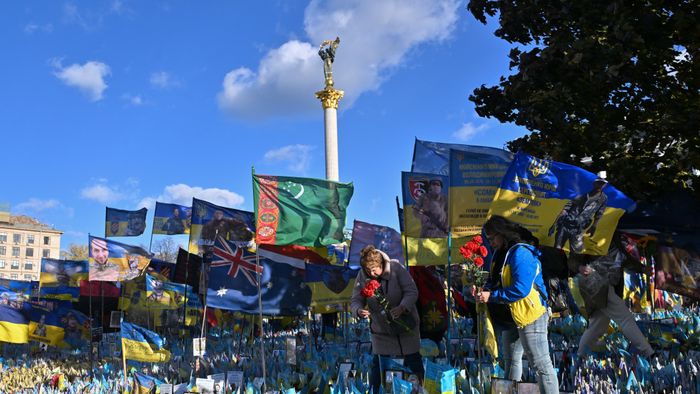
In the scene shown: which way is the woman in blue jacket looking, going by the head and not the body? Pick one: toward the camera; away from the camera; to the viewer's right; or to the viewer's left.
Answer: to the viewer's left

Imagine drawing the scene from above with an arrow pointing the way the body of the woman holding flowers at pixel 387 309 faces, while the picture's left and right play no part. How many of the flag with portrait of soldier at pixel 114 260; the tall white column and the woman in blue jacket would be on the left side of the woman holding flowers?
1

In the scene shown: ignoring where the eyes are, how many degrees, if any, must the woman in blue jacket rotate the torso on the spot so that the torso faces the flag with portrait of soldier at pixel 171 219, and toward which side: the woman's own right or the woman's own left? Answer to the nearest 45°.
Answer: approximately 45° to the woman's own right

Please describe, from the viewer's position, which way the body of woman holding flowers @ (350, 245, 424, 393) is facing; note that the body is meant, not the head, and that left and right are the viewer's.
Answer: facing the viewer and to the left of the viewer

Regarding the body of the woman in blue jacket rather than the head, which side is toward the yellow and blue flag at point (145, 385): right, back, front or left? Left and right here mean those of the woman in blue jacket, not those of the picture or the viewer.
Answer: front

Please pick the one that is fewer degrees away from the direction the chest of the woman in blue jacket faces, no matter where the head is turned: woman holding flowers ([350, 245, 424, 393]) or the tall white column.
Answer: the woman holding flowers

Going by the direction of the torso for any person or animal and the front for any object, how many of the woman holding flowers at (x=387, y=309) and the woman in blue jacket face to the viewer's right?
0

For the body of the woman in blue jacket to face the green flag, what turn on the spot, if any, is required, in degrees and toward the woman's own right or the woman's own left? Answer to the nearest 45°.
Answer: approximately 45° to the woman's own right

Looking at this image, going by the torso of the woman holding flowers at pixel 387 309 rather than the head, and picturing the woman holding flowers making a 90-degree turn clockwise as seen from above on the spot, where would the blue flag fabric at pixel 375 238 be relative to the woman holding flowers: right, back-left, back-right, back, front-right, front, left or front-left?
front-right

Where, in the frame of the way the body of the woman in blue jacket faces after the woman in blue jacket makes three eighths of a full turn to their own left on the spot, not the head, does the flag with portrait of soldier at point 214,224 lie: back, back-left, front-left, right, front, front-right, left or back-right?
back

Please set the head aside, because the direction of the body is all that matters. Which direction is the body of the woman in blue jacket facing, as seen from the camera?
to the viewer's left

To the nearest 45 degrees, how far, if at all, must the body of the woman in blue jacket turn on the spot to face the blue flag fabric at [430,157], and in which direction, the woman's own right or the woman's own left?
approximately 90° to the woman's own right

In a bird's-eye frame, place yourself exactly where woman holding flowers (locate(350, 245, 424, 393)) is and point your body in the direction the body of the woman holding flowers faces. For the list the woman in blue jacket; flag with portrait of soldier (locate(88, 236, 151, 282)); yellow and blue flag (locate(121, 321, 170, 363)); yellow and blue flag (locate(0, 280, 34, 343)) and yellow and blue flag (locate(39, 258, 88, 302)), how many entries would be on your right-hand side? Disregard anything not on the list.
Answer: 4

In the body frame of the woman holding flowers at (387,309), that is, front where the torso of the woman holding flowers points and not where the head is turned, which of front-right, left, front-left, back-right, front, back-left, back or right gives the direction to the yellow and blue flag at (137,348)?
right

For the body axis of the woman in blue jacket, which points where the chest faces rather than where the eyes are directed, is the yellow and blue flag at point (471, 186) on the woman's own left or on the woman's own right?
on the woman's own right

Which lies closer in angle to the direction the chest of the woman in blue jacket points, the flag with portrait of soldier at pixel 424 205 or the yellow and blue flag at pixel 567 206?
the flag with portrait of soldier

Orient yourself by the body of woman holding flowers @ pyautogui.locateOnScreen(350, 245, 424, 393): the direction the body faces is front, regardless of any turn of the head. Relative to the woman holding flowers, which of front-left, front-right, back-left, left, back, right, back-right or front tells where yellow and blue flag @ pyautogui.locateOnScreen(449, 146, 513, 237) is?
back

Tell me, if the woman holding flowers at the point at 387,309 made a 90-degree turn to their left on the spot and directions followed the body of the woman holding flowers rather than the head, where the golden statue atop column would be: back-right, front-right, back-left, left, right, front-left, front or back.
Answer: back-left
